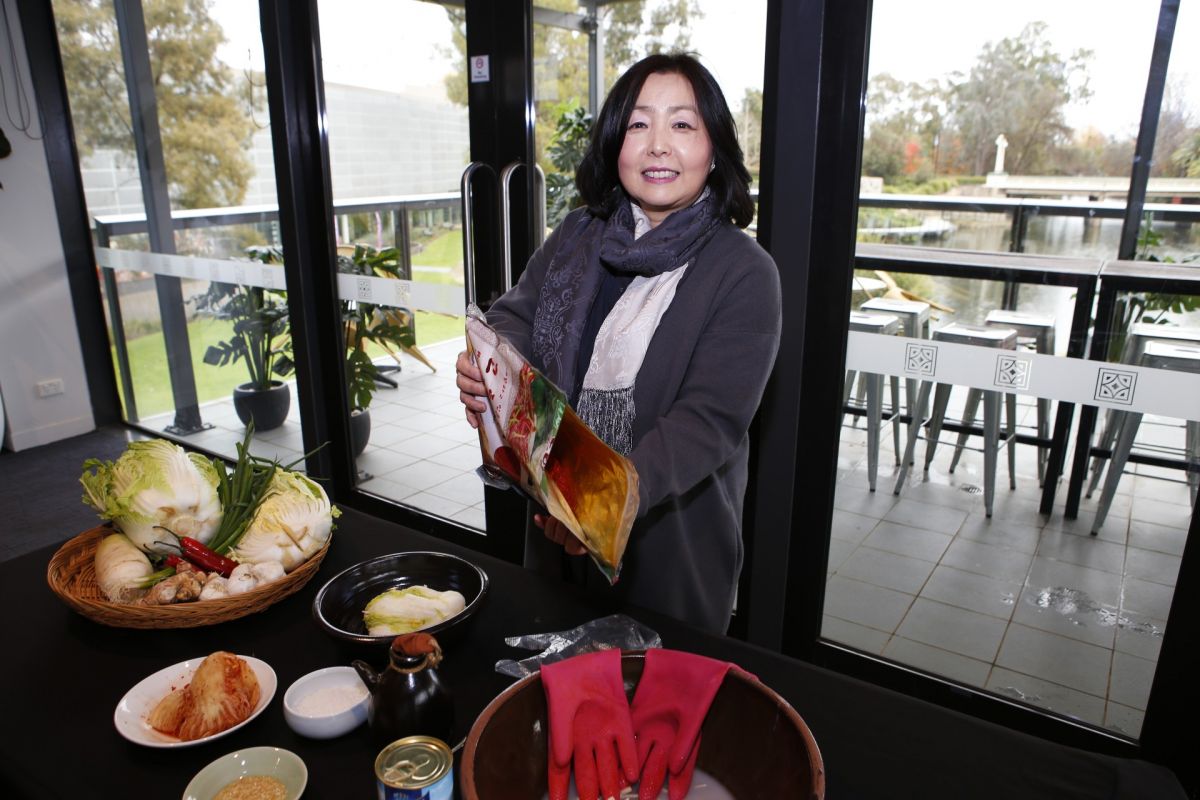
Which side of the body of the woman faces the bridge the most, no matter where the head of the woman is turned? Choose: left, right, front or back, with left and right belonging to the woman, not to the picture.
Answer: back

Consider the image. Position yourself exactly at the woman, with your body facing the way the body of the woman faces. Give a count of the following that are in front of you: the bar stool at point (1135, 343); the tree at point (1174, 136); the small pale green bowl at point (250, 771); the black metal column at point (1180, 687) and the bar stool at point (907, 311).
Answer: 1

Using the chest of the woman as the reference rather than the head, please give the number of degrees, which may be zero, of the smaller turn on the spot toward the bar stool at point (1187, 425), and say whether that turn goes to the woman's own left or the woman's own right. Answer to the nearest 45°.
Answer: approximately 135° to the woman's own left

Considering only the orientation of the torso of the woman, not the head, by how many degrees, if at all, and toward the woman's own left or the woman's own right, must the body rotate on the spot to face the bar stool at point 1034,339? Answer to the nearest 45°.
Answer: approximately 180°

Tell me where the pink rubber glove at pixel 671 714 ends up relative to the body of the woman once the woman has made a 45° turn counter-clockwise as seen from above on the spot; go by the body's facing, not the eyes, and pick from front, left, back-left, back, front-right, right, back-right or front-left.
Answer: front

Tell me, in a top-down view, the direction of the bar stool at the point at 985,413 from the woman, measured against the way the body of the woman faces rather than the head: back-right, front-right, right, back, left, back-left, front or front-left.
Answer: back

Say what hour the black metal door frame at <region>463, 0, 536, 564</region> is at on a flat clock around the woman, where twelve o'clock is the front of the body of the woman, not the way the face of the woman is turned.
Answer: The black metal door frame is roughly at 4 o'clock from the woman.

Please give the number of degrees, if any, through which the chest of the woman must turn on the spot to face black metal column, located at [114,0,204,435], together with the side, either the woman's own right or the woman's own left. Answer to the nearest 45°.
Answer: approximately 90° to the woman's own right

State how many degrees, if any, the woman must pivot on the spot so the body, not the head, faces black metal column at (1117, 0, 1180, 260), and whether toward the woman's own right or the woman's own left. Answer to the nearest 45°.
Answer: approximately 135° to the woman's own left

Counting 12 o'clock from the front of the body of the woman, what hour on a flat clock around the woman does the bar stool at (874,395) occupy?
The bar stool is roughly at 6 o'clock from the woman.

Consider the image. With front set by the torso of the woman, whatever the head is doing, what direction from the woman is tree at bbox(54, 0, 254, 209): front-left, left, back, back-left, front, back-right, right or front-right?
right

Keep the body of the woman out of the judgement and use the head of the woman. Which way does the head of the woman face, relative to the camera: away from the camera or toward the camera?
toward the camera

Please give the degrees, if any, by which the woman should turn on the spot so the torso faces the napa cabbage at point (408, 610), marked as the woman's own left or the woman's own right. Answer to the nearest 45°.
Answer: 0° — they already face it

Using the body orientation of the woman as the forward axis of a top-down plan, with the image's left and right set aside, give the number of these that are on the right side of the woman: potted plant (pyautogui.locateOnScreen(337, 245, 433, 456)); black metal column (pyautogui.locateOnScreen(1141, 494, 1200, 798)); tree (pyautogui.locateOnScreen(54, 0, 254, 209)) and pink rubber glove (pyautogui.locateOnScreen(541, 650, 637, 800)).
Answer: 2

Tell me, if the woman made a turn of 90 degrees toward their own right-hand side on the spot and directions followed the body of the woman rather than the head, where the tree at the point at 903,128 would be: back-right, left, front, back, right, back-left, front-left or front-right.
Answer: right

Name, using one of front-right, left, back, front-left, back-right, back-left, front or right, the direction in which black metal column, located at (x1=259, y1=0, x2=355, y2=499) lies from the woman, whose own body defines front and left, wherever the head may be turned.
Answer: right

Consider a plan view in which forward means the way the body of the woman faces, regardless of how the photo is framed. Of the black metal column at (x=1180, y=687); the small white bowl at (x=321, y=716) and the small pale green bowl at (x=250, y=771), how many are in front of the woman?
2

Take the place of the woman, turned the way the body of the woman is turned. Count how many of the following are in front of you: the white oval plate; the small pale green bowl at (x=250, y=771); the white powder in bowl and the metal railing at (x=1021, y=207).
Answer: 3

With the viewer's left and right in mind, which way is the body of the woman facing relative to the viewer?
facing the viewer and to the left of the viewer

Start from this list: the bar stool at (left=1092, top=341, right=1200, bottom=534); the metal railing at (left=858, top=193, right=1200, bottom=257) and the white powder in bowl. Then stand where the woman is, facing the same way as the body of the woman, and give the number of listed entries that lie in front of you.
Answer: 1

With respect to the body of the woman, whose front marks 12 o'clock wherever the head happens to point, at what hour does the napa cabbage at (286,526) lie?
The napa cabbage is roughly at 1 o'clock from the woman.

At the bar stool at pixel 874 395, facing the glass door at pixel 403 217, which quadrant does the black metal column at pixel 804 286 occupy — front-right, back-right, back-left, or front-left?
front-left
